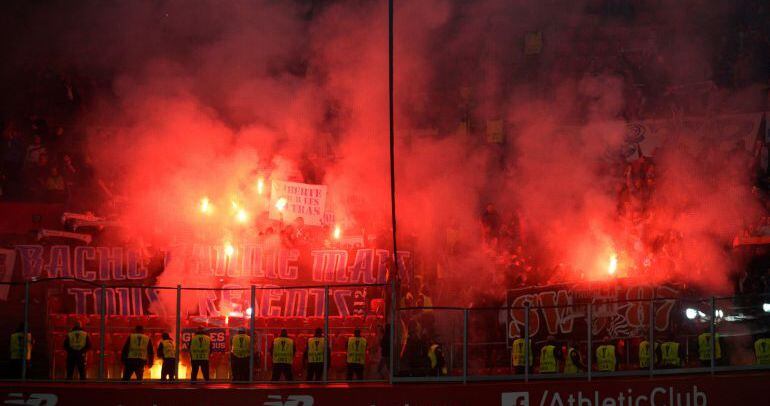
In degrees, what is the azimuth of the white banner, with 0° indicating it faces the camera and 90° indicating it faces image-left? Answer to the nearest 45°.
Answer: approximately 0°

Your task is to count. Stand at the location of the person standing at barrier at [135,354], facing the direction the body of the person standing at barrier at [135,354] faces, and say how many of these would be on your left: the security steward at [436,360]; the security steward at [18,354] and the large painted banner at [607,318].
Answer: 1

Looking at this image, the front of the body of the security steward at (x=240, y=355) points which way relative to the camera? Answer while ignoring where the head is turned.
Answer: away from the camera

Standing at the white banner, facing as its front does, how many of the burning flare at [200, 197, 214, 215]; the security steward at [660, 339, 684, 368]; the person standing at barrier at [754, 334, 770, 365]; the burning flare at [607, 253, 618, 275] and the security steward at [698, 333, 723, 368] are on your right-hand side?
1

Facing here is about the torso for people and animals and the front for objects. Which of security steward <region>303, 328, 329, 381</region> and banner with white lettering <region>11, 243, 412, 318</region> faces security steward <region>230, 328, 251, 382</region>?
the banner with white lettering

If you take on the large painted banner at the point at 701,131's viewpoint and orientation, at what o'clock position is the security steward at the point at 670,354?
The security steward is roughly at 12 o'clock from the large painted banner.

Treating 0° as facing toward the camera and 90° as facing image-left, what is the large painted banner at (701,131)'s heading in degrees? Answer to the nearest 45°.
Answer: approximately 0°

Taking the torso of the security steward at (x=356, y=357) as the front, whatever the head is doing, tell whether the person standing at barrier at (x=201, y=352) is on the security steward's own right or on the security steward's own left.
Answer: on the security steward's own left

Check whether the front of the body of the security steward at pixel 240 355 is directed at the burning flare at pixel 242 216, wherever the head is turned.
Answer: yes

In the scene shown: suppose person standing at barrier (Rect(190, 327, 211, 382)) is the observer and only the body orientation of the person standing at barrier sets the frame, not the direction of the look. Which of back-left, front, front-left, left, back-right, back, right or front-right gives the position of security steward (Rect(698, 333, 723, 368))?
right

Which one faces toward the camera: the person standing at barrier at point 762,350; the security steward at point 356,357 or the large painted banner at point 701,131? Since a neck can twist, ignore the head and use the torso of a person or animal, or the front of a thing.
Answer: the large painted banner

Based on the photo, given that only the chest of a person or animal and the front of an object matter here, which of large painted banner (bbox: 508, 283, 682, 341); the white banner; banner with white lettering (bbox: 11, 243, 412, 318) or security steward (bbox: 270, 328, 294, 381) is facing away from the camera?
the security steward

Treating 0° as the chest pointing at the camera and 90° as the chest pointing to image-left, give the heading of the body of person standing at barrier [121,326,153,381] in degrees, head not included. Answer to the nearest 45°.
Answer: approximately 180°

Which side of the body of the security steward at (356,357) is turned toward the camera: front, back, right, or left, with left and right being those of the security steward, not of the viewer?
back

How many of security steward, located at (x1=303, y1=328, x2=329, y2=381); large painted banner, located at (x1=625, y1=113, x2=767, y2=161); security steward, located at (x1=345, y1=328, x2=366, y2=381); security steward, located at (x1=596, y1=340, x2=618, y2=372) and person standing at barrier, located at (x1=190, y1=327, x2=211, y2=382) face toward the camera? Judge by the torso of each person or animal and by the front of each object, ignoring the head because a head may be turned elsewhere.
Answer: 1

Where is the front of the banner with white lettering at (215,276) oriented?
toward the camera

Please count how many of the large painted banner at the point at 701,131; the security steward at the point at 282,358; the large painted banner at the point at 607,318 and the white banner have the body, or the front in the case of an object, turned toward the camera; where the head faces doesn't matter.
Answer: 3

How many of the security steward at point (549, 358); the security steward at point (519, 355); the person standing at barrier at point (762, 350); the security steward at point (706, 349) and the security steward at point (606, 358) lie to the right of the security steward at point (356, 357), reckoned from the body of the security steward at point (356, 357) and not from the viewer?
5

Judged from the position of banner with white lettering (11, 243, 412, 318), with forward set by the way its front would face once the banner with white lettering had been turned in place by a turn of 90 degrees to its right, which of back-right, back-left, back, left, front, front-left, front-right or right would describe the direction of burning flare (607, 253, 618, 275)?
back
